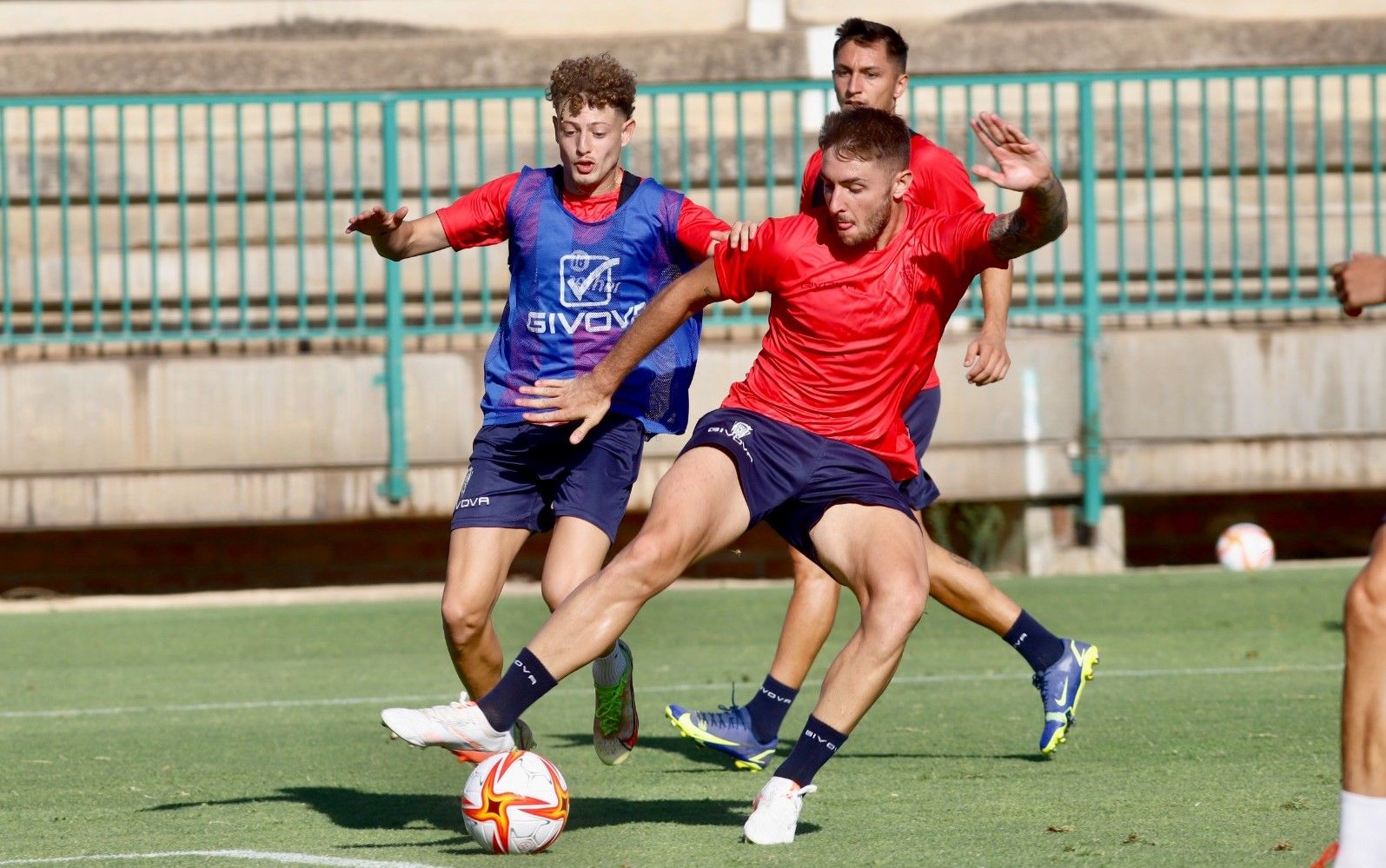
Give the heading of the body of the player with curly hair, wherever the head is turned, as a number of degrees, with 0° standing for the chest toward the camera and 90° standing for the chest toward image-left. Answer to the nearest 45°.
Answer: approximately 0°

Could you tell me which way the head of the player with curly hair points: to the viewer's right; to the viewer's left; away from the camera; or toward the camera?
toward the camera

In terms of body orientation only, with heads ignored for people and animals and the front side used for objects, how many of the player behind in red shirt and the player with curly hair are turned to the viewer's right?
0

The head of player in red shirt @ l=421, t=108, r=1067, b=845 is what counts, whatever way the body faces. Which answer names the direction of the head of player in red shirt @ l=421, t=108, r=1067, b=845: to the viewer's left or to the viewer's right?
to the viewer's left

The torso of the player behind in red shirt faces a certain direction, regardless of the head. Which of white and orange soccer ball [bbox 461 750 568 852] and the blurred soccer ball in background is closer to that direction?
the white and orange soccer ball

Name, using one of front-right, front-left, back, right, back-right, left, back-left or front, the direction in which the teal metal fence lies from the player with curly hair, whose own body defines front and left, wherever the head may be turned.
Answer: back

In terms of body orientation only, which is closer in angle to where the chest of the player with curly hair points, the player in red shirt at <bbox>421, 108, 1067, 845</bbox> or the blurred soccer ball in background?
the player in red shirt

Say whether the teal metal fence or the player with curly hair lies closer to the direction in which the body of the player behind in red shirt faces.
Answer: the player with curly hair

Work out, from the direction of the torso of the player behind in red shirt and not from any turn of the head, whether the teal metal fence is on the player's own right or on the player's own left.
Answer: on the player's own right

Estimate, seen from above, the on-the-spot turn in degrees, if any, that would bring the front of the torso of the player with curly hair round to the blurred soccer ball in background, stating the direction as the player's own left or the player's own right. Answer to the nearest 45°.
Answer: approximately 135° to the player's own left

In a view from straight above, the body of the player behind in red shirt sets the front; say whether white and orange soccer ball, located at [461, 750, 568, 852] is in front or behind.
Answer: in front

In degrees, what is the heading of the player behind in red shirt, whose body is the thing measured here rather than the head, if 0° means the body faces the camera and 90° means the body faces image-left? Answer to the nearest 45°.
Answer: approximately 45°
